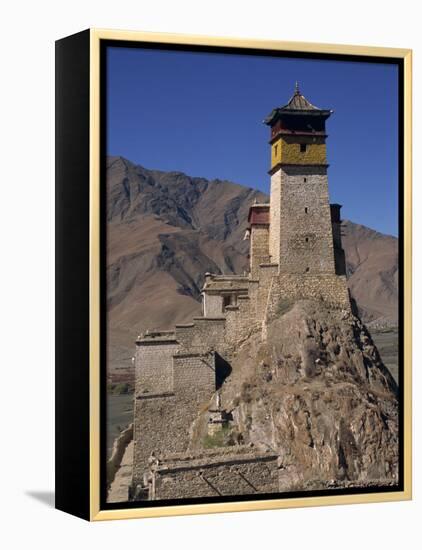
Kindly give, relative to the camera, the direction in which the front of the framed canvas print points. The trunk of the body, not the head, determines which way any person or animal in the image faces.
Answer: facing the viewer and to the right of the viewer
